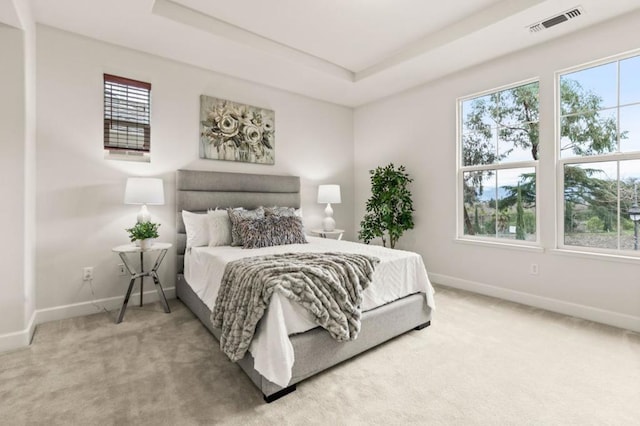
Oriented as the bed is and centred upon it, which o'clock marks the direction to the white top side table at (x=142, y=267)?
The white top side table is roughly at 5 o'clock from the bed.

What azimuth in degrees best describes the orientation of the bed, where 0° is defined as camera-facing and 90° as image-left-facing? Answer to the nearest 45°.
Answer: approximately 315°

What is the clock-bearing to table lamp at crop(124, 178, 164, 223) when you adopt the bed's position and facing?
The table lamp is roughly at 5 o'clock from the bed.

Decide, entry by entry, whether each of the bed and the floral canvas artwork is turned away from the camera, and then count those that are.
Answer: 0

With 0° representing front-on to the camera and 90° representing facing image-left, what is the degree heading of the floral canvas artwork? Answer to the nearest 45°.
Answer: approximately 315°

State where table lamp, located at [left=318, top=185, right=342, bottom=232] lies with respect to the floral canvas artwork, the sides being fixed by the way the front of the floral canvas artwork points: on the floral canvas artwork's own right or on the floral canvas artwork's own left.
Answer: on the floral canvas artwork's own left

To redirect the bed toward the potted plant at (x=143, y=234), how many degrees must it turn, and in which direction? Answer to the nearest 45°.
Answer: approximately 135° to its right

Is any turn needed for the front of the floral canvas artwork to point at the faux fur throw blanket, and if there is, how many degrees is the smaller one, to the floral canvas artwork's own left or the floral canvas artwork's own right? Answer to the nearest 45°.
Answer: approximately 45° to the floral canvas artwork's own right
